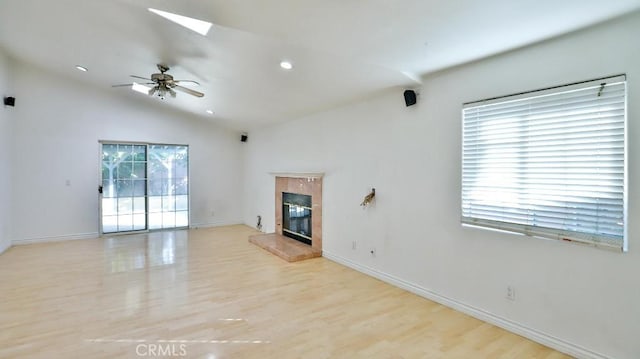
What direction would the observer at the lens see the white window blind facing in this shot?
facing the viewer and to the left of the viewer

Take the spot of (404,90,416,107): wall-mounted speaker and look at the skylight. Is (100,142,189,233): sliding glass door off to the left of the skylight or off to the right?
right

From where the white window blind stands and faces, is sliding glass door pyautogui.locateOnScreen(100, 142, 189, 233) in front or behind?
in front

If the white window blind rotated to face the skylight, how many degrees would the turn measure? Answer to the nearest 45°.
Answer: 0° — it already faces it

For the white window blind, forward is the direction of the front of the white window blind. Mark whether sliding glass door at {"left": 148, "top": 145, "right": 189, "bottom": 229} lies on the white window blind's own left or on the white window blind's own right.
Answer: on the white window blind's own right

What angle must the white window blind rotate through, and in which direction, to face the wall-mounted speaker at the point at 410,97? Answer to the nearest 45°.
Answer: approximately 45° to its right

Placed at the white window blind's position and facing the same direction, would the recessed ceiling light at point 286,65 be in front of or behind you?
in front
